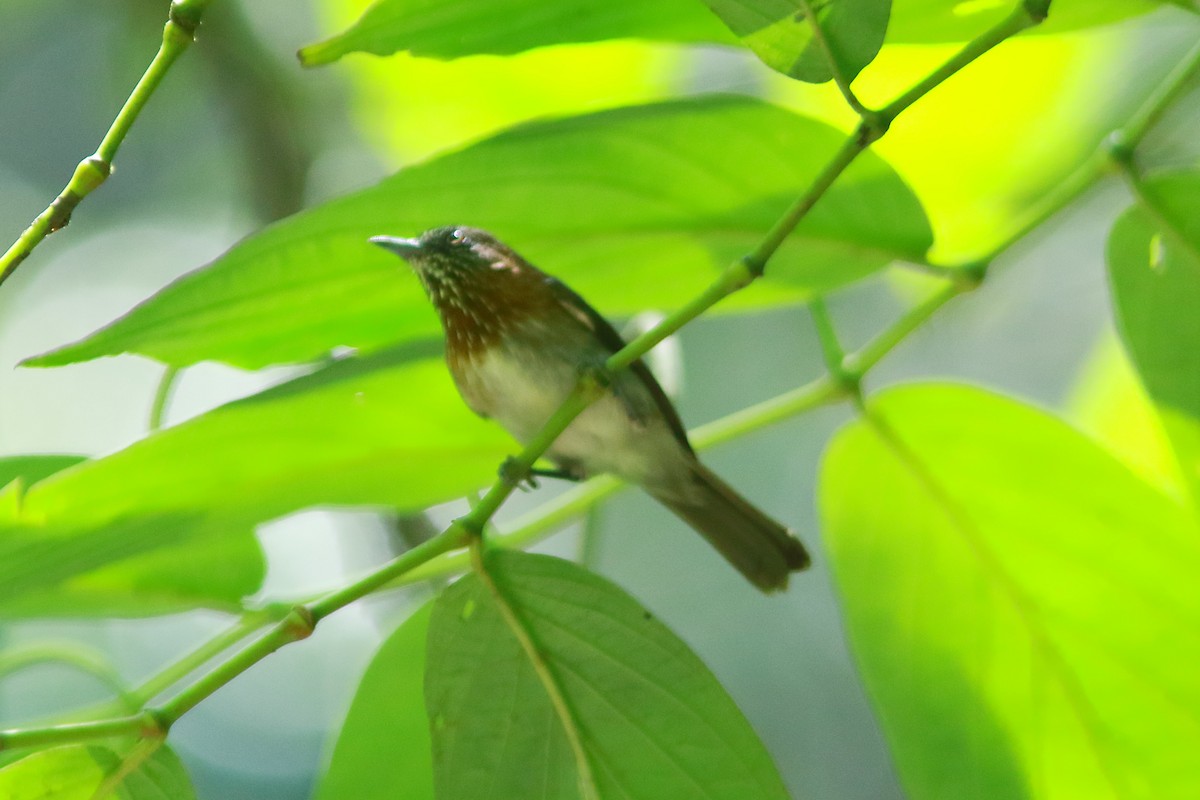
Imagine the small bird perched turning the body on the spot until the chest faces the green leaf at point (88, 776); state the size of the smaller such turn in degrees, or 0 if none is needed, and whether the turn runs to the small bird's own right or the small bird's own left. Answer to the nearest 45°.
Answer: approximately 45° to the small bird's own left

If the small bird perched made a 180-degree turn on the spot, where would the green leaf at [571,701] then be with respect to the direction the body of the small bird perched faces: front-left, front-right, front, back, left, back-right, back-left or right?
right

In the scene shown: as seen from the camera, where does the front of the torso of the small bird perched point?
to the viewer's left

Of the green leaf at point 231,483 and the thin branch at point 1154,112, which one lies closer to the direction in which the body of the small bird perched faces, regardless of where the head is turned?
the green leaf

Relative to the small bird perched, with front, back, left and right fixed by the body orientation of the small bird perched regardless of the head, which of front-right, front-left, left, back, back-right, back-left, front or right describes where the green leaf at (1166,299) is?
back-left
